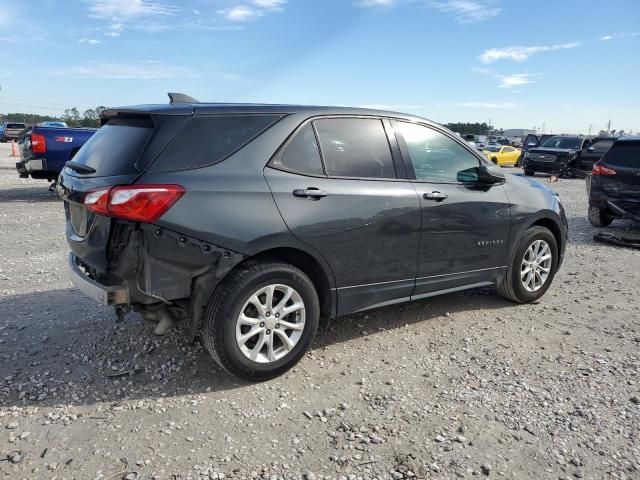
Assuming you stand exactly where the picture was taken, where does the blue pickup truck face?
facing away from the viewer and to the right of the viewer

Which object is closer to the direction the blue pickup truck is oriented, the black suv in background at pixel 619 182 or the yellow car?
the yellow car

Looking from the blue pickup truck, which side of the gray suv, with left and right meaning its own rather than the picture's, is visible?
left

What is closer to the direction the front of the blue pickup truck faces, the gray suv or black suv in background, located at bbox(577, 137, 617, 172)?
the black suv in background

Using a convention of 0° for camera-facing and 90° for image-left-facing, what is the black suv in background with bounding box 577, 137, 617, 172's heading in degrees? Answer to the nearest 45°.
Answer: approximately 45°

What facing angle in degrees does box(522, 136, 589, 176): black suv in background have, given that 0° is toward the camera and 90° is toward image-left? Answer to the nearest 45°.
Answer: approximately 45°

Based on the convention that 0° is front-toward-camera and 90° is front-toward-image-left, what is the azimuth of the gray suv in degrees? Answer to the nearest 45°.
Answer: approximately 225°

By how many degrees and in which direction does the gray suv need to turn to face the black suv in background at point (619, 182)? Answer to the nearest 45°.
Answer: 0° — it already faces it
